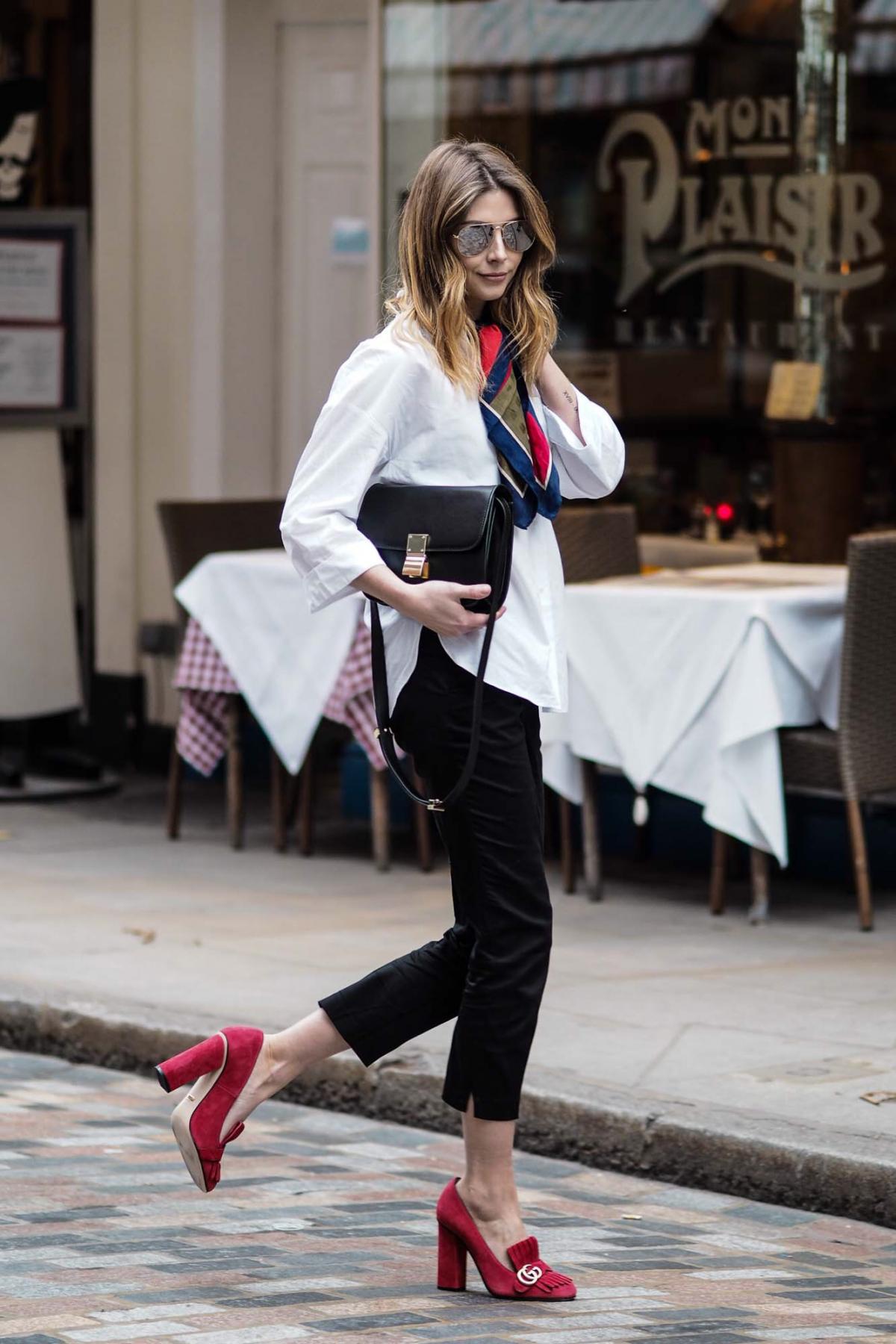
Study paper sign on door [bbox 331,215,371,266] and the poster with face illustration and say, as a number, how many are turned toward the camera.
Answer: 2

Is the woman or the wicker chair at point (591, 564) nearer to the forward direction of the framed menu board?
the woman

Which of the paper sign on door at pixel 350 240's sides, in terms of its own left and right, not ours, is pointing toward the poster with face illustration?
right

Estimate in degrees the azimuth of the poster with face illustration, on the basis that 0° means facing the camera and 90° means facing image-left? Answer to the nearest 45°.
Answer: approximately 0°

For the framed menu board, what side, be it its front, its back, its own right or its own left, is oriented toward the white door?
left

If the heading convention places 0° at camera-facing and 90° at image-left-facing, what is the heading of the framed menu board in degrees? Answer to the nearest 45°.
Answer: approximately 0°
